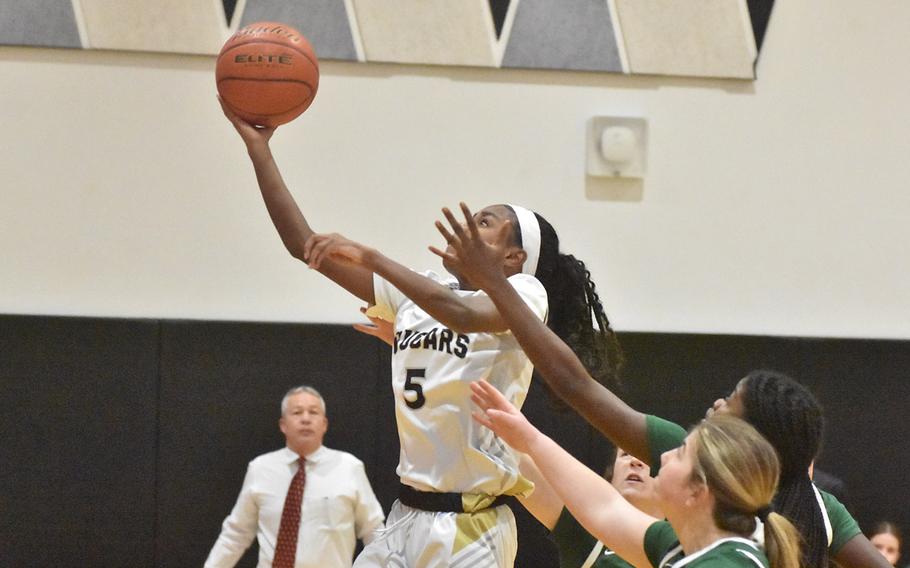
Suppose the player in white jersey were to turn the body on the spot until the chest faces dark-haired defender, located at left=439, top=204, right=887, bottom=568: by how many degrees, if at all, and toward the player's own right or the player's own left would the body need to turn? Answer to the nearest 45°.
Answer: approximately 90° to the player's own left

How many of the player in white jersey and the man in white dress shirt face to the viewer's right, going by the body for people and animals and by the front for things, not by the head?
0

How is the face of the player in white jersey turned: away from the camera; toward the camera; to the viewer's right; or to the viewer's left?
to the viewer's left

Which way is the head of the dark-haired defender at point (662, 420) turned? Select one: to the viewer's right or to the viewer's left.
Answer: to the viewer's left

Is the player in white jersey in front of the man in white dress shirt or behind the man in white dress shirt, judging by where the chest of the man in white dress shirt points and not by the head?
in front

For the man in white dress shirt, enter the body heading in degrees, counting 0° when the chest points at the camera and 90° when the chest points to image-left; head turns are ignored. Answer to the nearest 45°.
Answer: approximately 0°

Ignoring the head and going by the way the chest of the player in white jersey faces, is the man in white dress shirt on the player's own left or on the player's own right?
on the player's own right

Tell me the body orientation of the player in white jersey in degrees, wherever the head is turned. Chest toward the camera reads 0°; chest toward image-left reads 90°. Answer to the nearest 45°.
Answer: approximately 45°
